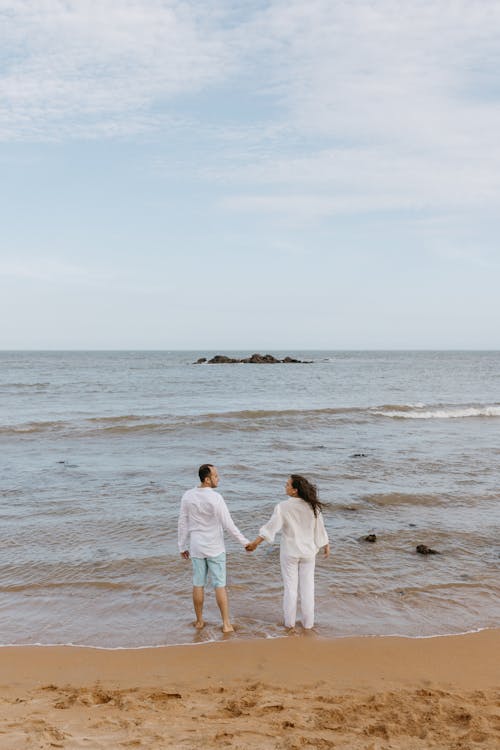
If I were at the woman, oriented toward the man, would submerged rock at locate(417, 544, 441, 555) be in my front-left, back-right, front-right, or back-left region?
back-right

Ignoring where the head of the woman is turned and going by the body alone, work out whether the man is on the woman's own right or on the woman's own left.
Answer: on the woman's own left

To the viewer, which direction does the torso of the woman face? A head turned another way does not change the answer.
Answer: away from the camera

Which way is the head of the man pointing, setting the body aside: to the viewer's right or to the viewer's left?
to the viewer's right

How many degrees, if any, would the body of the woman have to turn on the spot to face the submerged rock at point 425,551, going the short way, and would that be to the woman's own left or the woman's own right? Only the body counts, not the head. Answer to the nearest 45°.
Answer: approximately 45° to the woman's own right

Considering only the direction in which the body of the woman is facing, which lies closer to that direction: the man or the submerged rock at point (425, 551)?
the submerged rock
